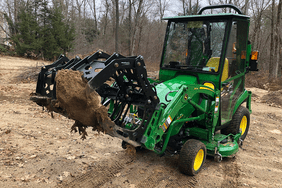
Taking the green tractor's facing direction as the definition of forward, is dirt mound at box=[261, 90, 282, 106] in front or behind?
behind

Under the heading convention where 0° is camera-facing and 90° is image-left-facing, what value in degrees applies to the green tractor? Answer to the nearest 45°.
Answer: approximately 45°
